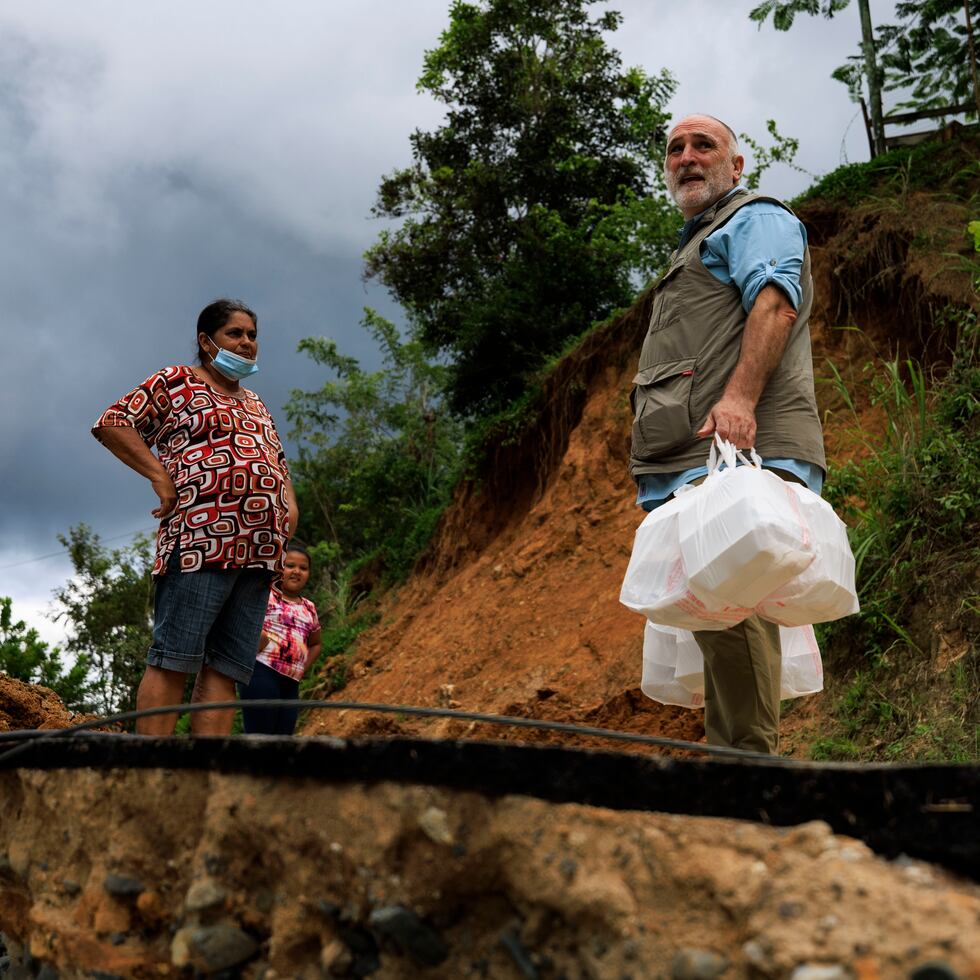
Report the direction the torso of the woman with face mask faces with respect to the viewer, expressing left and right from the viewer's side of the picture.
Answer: facing the viewer and to the right of the viewer

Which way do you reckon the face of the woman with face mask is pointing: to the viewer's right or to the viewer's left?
to the viewer's right

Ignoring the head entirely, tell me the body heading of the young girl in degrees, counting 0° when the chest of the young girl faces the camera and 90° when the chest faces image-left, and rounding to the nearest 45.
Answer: approximately 0°

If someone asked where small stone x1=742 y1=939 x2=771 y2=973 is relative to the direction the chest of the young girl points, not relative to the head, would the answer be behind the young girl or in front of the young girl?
in front

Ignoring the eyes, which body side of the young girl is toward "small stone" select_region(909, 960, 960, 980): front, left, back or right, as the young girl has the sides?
front

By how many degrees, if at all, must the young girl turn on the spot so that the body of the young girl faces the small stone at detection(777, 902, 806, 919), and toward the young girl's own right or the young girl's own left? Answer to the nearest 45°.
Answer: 0° — they already face it

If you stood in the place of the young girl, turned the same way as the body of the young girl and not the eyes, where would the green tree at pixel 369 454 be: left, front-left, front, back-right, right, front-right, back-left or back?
back

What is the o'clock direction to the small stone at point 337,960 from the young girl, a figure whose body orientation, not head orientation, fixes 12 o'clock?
The small stone is roughly at 12 o'clock from the young girl.

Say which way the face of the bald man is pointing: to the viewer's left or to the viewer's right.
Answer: to the viewer's left

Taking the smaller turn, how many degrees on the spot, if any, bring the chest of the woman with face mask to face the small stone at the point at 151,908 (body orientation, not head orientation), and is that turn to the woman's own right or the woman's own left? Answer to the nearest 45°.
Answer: approximately 45° to the woman's own right

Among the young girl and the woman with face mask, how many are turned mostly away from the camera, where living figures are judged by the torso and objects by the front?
0

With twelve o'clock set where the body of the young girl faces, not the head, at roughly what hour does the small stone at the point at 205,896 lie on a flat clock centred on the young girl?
The small stone is roughly at 12 o'clock from the young girl.

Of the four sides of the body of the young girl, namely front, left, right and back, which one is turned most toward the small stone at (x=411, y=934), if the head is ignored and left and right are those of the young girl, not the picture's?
front

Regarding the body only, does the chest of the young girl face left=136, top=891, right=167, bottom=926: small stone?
yes
